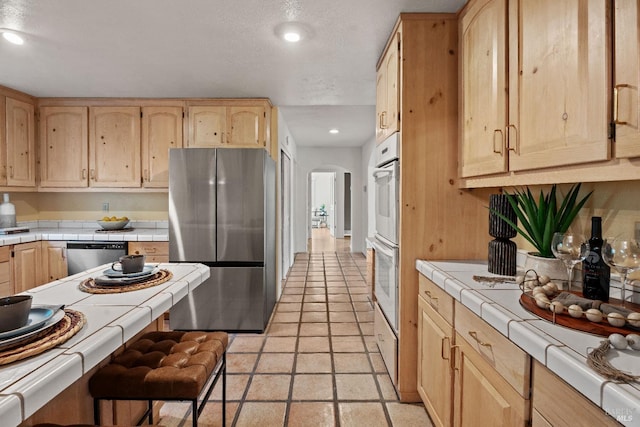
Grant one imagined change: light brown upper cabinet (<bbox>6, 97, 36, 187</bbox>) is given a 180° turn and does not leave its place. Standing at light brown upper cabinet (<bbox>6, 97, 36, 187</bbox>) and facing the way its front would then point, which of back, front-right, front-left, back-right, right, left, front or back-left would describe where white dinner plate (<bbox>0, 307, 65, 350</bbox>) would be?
back-left

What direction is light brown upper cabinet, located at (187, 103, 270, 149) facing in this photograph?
toward the camera

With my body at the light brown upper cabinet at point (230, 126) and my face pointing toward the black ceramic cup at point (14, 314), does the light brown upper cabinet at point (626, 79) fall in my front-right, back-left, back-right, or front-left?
front-left

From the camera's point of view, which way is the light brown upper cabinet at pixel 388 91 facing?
to the viewer's left

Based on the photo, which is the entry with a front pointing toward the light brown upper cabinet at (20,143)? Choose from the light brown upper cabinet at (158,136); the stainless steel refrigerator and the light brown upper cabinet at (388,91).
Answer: the light brown upper cabinet at (388,91)

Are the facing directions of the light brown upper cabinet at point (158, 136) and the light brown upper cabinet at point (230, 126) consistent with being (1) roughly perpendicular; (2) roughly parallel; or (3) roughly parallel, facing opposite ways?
roughly parallel

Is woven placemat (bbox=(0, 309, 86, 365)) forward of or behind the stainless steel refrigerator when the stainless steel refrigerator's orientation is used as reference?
forward

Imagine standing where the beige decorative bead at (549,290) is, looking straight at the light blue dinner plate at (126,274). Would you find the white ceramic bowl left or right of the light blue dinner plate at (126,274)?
right

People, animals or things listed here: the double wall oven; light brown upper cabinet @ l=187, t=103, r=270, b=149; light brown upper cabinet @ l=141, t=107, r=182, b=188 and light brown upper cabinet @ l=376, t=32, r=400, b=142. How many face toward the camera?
2

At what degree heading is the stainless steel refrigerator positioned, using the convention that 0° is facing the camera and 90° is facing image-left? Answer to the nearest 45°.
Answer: approximately 0°

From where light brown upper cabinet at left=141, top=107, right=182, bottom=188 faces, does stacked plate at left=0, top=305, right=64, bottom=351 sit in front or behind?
in front

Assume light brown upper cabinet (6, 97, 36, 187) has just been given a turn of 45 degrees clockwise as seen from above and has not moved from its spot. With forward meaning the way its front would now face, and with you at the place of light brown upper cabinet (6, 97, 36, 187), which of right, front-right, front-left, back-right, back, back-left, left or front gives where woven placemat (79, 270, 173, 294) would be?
front

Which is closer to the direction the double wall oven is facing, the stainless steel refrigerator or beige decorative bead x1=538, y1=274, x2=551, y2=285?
the stainless steel refrigerator

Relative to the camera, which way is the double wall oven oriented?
to the viewer's left

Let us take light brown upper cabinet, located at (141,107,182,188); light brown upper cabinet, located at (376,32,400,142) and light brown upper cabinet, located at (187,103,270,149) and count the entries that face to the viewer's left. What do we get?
1

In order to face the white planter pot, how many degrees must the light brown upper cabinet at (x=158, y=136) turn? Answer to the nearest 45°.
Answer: approximately 45° to its left
